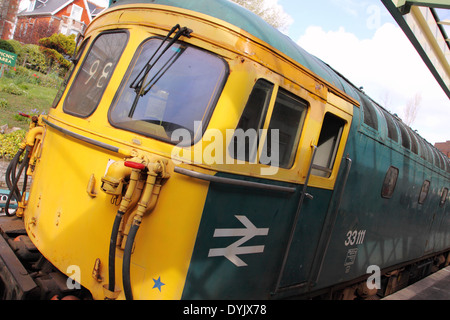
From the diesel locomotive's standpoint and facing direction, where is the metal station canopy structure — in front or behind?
behind

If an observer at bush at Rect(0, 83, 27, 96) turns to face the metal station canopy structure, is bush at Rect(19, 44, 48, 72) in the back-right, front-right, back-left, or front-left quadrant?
back-left

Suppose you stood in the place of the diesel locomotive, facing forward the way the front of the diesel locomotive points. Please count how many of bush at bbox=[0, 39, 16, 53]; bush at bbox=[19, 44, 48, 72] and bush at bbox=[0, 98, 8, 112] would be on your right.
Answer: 3

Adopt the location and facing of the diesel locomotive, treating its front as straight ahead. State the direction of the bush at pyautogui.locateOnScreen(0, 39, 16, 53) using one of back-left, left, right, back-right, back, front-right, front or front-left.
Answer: right

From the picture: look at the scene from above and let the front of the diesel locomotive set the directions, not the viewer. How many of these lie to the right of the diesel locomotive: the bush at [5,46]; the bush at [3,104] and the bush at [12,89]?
3

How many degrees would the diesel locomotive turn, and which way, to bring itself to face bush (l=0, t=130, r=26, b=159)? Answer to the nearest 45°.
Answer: approximately 90° to its right

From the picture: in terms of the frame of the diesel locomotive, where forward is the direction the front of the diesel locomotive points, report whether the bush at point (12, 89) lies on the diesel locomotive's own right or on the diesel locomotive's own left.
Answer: on the diesel locomotive's own right

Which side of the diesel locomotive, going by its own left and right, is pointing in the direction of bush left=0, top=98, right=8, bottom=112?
right

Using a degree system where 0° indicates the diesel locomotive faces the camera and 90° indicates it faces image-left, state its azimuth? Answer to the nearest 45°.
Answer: approximately 45°

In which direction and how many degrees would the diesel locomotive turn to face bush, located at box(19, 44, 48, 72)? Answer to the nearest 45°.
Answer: approximately 90° to its right
